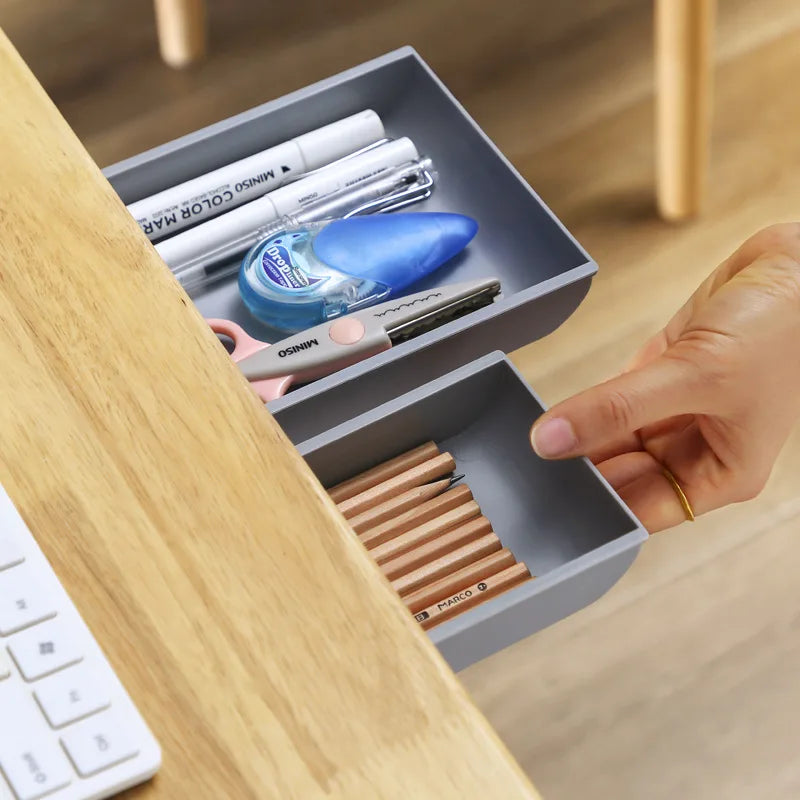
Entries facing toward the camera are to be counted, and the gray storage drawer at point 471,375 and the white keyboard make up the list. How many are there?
0

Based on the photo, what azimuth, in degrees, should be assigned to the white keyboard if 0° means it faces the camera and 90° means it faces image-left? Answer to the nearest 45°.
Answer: approximately 225°

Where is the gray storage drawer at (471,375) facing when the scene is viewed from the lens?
facing away from the viewer and to the right of the viewer
